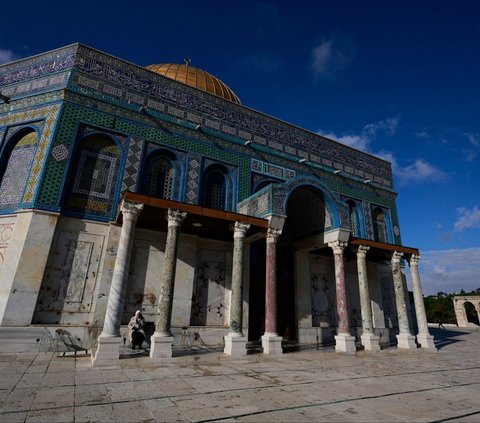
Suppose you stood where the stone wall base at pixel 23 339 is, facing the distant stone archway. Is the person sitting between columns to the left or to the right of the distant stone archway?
right

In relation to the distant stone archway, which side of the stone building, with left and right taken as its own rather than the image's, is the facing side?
left

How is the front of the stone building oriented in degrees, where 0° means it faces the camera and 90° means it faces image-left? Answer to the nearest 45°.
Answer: approximately 315°
